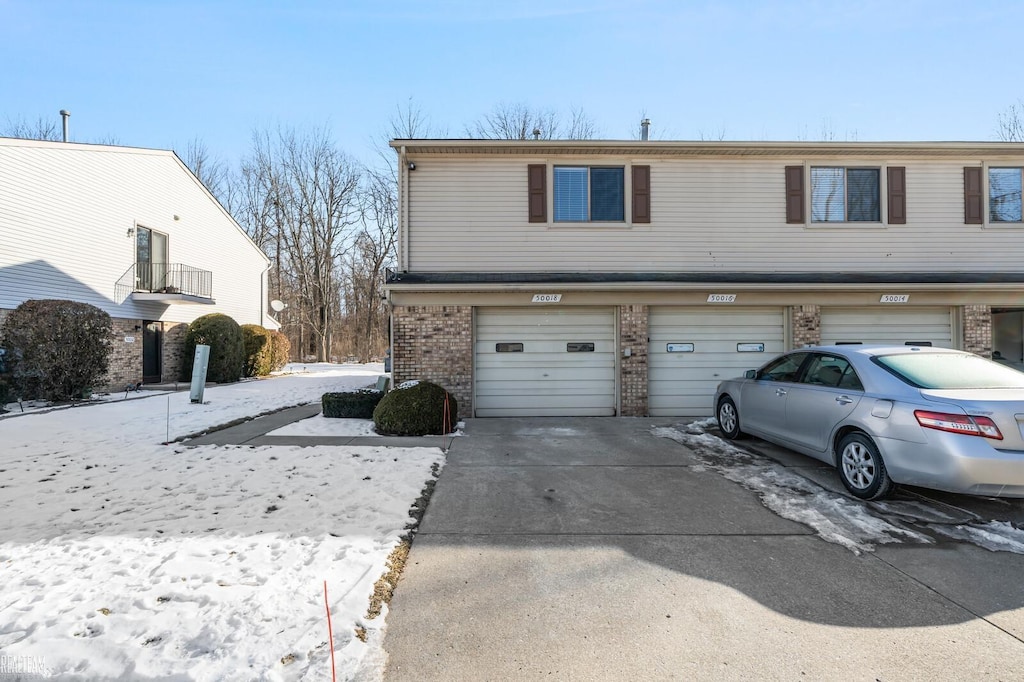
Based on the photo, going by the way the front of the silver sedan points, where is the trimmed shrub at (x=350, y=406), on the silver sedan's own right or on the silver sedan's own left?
on the silver sedan's own left

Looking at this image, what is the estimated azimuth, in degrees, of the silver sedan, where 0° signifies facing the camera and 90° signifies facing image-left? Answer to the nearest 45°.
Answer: approximately 135°

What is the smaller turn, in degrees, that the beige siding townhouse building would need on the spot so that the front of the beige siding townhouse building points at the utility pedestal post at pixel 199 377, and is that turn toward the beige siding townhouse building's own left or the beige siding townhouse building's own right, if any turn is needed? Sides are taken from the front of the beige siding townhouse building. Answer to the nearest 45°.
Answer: approximately 90° to the beige siding townhouse building's own right

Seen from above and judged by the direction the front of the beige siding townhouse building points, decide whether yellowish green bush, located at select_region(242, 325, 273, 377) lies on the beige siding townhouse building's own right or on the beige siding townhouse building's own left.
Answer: on the beige siding townhouse building's own right

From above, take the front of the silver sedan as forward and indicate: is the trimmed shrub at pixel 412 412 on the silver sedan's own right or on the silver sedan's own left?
on the silver sedan's own left

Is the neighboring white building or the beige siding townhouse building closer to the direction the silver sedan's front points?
the beige siding townhouse building

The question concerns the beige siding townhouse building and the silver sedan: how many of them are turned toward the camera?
1

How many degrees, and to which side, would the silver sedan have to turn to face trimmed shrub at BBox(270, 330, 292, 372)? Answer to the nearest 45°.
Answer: approximately 45° to its left

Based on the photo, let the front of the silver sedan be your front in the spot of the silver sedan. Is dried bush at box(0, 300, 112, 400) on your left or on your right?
on your left

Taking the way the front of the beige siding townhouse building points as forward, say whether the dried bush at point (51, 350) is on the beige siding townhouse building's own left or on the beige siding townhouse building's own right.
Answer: on the beige siding townhouse building's own right
